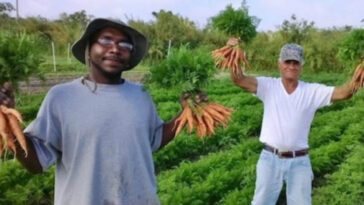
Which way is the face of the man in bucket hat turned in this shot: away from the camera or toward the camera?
toward the camera

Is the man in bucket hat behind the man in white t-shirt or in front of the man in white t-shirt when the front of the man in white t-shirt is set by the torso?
in front

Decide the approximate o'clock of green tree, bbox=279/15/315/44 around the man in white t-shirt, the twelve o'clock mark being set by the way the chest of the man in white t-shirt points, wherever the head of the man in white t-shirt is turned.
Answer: The green tree is roughly at 6 o'clock from the man in white t-shirt.

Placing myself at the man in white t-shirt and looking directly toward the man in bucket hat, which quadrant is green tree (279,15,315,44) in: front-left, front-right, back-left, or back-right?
back-right

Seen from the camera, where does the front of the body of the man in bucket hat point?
toward the camera

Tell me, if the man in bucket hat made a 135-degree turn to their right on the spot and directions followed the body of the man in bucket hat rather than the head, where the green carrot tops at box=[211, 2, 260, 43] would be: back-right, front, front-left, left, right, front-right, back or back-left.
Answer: right

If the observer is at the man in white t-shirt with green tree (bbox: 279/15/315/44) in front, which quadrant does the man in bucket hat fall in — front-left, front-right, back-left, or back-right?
back-left

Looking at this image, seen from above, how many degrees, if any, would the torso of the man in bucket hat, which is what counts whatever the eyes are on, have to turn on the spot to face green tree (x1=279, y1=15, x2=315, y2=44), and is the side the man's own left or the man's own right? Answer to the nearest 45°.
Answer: approximately 135° to the man's own left

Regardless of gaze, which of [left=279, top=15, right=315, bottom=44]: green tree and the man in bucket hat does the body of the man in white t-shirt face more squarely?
the man in bucket hat
